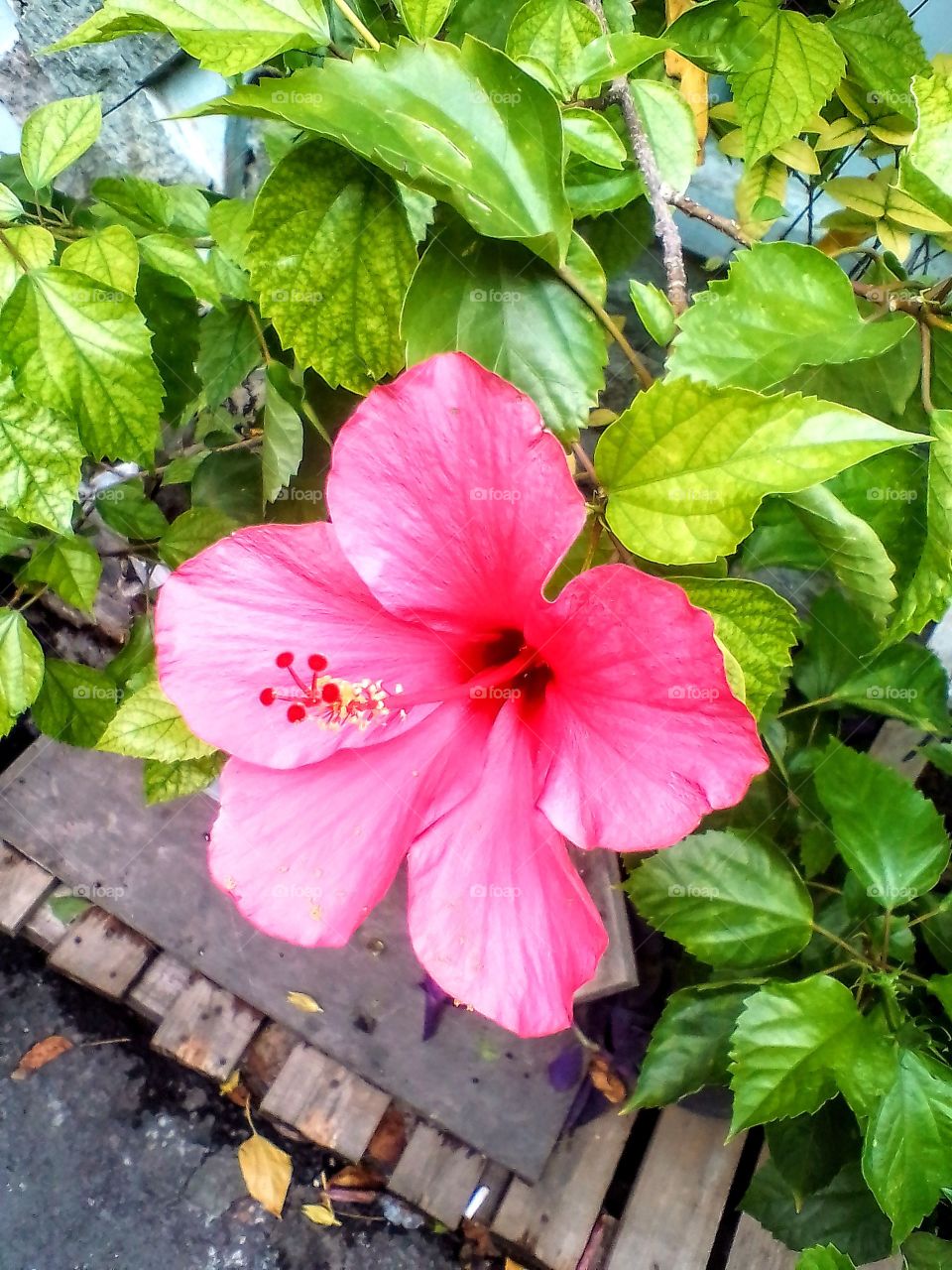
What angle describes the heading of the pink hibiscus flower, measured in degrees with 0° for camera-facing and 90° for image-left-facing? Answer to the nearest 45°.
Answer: approximately 45°

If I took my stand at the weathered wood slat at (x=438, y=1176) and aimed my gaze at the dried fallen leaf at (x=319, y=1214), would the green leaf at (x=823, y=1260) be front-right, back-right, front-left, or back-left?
back-left
